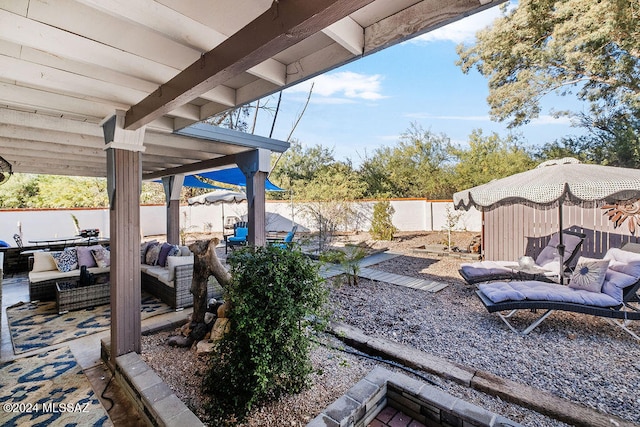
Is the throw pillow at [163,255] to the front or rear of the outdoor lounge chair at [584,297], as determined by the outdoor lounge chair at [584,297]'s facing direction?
to the front

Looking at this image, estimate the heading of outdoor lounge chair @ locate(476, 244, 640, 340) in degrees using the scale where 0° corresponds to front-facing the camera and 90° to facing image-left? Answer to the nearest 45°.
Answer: approximately 90°

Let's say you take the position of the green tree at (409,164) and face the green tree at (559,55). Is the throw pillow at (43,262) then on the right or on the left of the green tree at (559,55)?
right

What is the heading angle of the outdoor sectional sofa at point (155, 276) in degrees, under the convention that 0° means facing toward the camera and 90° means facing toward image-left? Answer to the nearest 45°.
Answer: approximately 45°

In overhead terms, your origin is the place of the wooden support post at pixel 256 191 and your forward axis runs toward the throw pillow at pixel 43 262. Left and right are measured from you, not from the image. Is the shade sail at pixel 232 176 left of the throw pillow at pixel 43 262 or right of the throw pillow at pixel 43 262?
right

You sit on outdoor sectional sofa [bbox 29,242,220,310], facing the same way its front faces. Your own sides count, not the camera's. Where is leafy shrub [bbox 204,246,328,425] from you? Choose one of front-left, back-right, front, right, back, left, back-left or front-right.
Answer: front-left

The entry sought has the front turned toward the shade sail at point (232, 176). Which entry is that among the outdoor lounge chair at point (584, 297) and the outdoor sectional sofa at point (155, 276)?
the outdoor lounge chair

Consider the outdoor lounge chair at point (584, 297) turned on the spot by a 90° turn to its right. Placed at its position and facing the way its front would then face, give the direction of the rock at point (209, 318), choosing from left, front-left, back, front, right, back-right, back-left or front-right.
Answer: back-left
